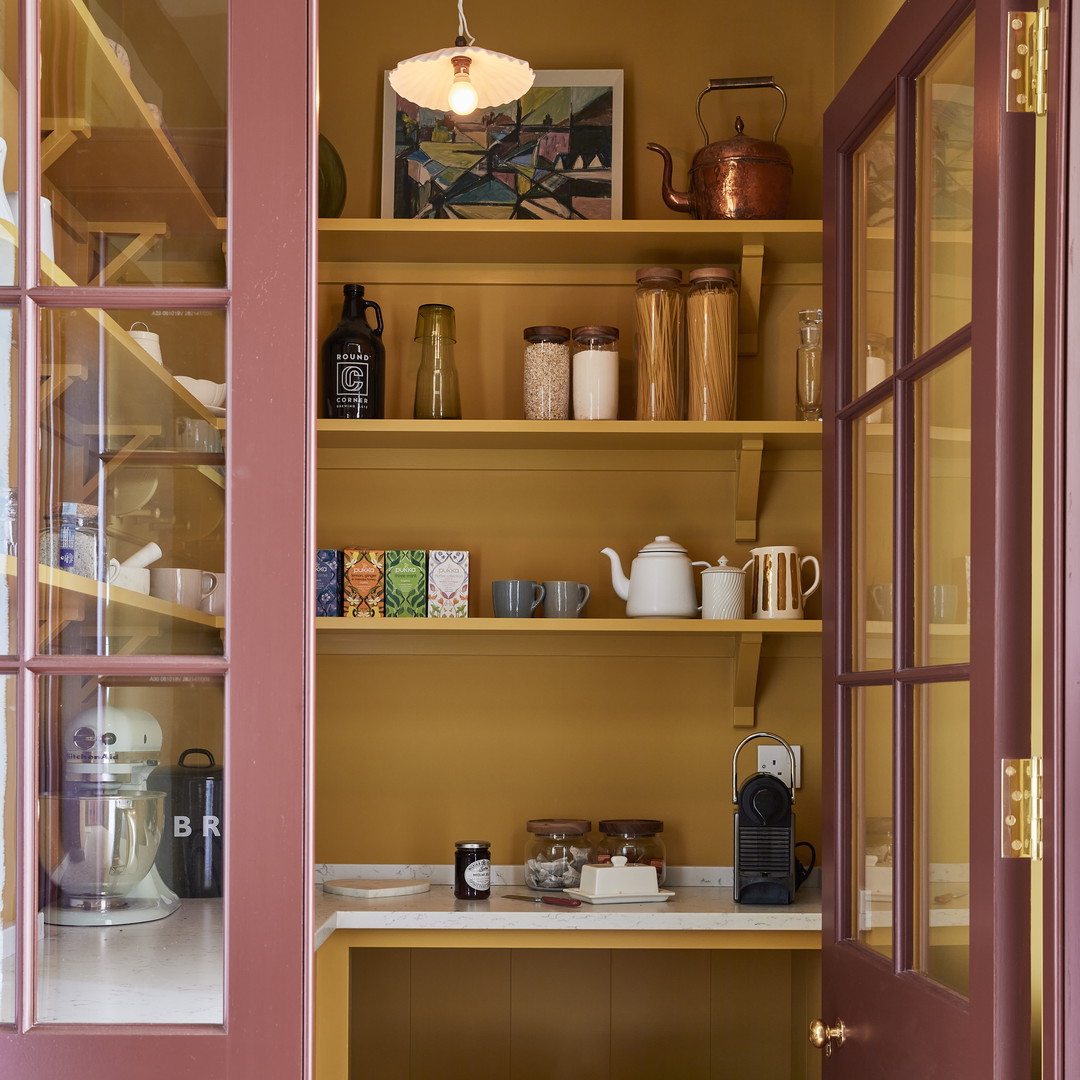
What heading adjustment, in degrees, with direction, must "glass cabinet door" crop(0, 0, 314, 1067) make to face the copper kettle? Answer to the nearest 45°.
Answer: approximately 135° to its left

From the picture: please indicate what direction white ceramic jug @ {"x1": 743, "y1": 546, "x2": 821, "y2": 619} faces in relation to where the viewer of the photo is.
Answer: facing to the left of the viewer

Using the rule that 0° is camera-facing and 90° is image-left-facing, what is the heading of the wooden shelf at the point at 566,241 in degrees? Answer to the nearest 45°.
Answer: approximately 0°

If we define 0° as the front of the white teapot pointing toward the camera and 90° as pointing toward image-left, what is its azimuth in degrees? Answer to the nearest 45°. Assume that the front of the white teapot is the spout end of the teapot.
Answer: approximately 90°
